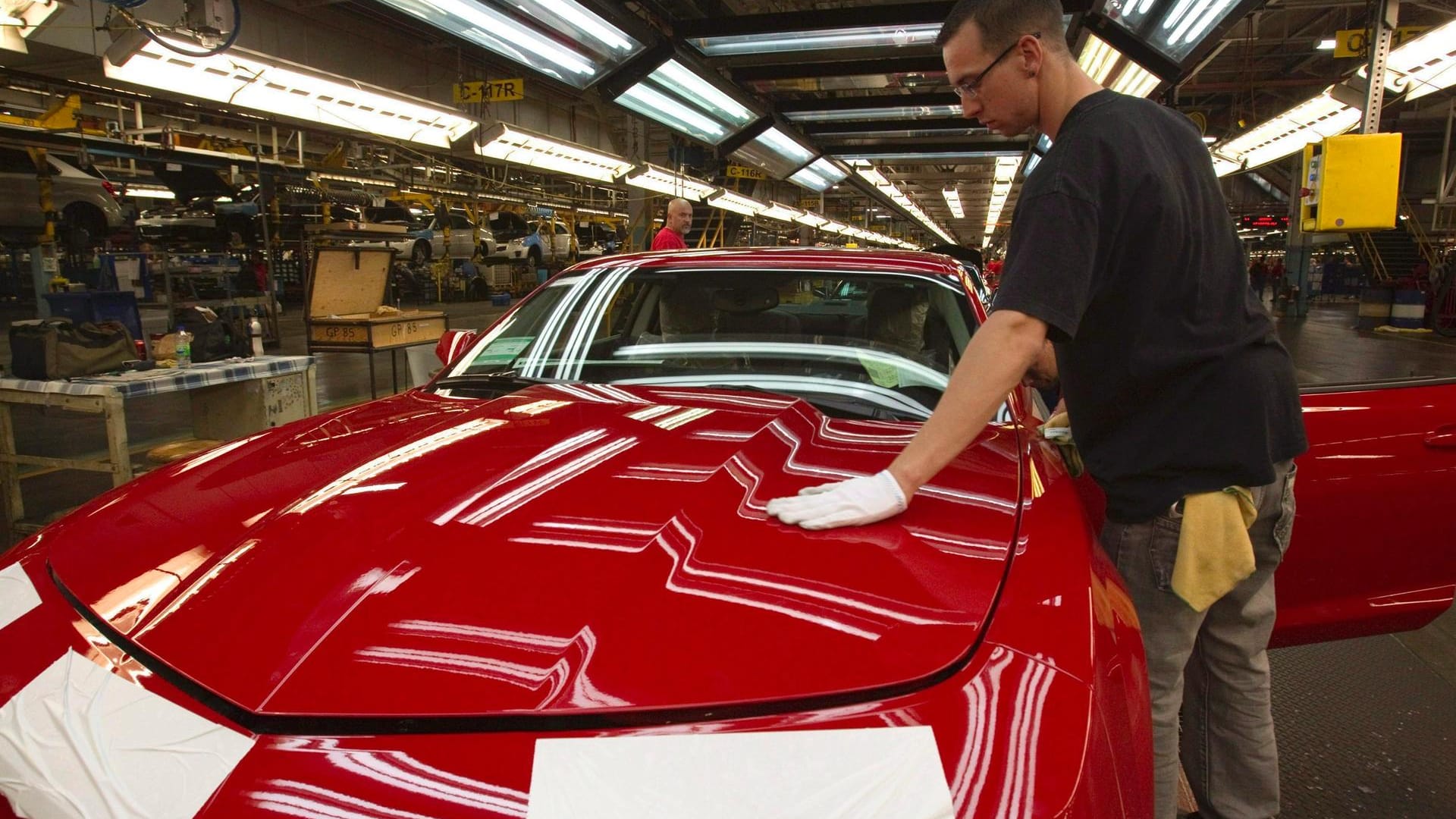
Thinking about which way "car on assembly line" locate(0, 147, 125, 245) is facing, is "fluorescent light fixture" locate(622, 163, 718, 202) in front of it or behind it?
behind

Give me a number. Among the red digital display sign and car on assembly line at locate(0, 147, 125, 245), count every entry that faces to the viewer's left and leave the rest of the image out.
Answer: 1

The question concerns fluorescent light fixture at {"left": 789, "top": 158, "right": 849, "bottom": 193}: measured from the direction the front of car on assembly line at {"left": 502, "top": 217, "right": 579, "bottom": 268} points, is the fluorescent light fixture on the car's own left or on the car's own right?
on the car's own left

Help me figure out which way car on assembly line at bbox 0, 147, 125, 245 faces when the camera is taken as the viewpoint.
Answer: facing to the left of the viewer

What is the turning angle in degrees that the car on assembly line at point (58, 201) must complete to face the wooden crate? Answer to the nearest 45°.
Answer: approximately 90° to its left

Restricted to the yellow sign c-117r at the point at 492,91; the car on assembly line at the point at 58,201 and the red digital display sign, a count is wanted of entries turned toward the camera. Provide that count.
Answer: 2

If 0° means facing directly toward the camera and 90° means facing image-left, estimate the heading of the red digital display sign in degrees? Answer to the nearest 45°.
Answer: approximately 0°

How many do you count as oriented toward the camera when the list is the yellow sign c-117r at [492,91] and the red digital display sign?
2

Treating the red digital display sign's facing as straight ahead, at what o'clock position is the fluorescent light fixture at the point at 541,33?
The fluorescent light fixture is roughly at 12 o'clock from the red digital display sign.

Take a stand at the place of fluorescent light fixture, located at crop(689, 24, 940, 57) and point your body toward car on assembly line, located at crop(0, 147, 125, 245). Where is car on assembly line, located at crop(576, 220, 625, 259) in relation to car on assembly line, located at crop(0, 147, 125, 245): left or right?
right

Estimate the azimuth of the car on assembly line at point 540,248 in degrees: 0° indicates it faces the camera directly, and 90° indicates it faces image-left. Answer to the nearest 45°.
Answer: approximately 45°

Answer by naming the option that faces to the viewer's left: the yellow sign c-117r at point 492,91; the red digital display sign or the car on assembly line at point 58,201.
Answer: the car on assembly line

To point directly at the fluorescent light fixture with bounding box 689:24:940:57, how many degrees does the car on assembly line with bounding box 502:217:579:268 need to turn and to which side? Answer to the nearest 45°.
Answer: approximately 45° to its left
